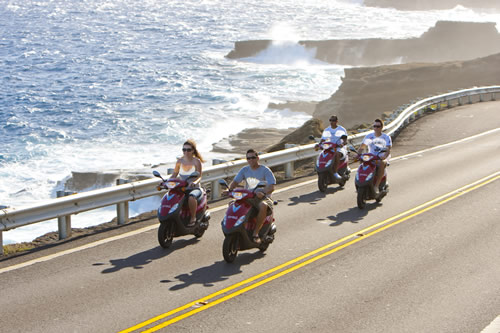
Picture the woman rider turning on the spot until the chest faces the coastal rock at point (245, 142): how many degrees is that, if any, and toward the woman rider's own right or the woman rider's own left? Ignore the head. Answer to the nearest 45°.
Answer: approximately 135° to the woman rider's own right

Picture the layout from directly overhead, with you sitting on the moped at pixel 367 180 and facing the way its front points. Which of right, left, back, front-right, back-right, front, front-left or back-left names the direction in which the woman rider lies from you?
front

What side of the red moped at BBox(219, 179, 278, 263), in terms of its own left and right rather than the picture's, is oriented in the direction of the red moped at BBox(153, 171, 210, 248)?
right

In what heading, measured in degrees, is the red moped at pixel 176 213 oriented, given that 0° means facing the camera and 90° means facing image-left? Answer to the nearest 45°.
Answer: approximately 45°

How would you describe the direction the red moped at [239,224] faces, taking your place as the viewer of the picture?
facing the viewer and to the left of the viewer

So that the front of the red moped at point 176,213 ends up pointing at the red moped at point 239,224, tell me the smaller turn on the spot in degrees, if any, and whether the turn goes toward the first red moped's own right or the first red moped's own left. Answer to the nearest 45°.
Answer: approximately 90° to the first red moped's own left

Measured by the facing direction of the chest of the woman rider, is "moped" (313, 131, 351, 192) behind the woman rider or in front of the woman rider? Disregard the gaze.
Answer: behind

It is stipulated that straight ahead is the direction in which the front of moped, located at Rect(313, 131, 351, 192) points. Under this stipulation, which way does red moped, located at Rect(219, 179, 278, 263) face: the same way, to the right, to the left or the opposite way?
the same way

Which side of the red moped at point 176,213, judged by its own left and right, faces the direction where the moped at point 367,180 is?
back

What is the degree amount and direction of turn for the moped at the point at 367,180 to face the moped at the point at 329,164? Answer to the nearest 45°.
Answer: approximately 90° to its right

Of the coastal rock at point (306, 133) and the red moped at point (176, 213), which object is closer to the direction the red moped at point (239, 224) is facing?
the red moped

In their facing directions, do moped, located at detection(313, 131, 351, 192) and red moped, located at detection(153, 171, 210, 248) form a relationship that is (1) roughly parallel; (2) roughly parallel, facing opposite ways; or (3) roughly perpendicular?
roughly parallel

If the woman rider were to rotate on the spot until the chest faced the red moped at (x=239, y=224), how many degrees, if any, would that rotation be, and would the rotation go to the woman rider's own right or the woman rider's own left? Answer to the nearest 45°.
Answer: approximately 90° to the woman rider's own left

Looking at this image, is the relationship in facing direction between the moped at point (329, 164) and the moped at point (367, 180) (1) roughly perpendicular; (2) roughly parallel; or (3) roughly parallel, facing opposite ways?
roughly parallel

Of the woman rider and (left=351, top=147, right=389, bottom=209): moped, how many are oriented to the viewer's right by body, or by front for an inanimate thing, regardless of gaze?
0

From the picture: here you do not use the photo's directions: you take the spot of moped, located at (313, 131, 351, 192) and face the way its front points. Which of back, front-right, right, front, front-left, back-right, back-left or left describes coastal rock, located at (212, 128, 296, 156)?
back-right

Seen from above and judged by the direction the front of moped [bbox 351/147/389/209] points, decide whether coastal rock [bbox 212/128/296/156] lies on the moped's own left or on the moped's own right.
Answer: on the moped's own right

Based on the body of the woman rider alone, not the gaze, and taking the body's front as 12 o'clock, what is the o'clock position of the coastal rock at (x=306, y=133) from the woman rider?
The coastal rock is roughly at 5 o'clock from the woman rider.

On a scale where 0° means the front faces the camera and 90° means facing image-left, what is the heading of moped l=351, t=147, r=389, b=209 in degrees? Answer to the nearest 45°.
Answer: approximately 45°

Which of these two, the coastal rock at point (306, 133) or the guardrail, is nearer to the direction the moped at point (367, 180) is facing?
the guardrail
